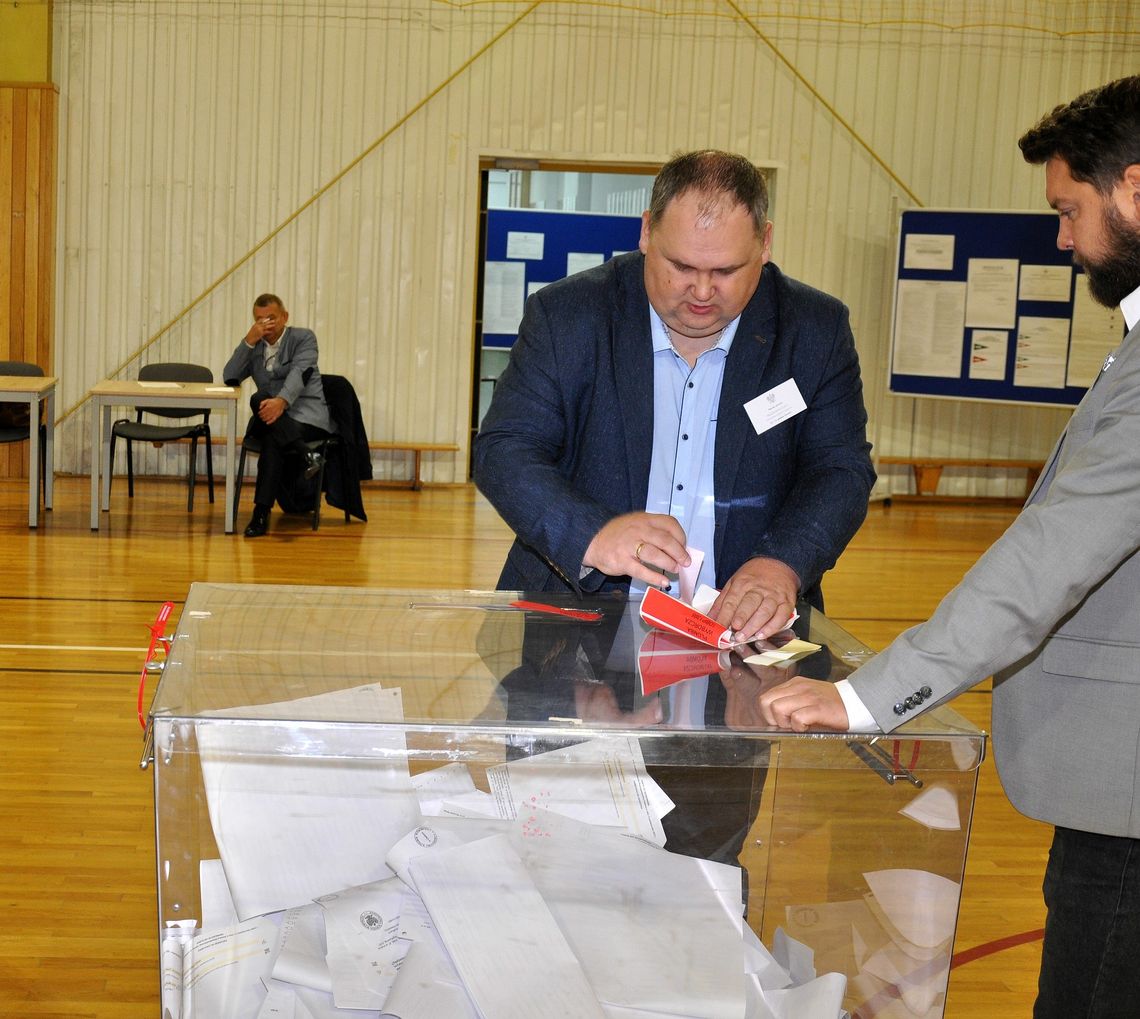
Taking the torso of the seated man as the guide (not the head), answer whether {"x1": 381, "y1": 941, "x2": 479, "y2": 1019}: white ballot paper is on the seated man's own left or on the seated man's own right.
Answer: on the seated man's own left

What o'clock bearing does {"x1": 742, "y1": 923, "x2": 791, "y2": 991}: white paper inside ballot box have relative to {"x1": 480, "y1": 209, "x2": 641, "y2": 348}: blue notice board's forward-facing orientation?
The white paper inside ballot box is roughly at 12 o'clock from the blue notice board.

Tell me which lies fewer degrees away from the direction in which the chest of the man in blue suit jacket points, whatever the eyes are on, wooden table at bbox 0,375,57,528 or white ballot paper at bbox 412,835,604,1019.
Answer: the white ballot paper

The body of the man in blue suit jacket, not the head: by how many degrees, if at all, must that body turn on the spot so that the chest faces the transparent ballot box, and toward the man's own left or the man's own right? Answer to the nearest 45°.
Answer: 0° — they already face it
